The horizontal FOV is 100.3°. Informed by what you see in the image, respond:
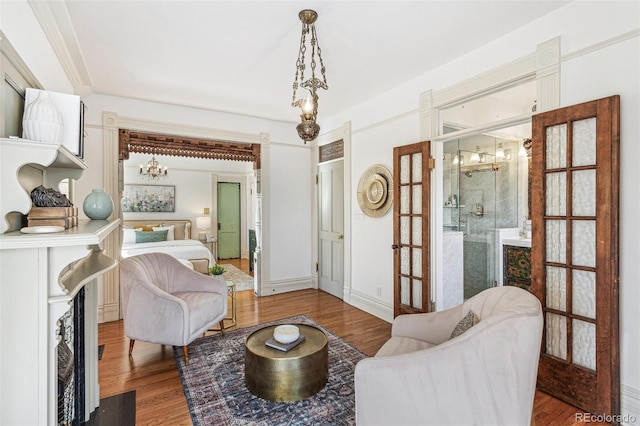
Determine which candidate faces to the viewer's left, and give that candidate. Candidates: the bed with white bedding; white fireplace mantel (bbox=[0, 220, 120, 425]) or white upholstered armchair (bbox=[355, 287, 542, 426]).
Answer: the white upholstered armchair

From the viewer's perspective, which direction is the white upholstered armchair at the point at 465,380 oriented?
to the viewer's left

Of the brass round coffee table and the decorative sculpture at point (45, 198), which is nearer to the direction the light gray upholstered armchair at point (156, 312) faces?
the brass round coffee table

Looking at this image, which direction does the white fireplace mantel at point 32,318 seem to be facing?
to the viewer's right

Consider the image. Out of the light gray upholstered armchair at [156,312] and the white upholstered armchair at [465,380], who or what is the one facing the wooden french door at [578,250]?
the light gray upholstered armchair at [156,312]

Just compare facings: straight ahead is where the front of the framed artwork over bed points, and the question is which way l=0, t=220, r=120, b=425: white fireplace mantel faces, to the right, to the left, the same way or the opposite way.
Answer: to the left

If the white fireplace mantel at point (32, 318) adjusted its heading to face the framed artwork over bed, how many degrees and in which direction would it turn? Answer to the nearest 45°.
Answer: approximately 90° to its left

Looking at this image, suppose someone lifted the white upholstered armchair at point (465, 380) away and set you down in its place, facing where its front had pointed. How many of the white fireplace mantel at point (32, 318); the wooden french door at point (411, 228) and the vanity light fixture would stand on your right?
2

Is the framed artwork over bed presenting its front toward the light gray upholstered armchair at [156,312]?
yes

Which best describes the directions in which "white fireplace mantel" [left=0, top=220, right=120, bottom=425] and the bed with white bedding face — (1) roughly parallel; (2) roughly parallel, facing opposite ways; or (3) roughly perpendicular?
roughly perpendicular

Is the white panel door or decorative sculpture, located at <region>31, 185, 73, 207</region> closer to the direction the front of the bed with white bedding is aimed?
the decorative sculpture
